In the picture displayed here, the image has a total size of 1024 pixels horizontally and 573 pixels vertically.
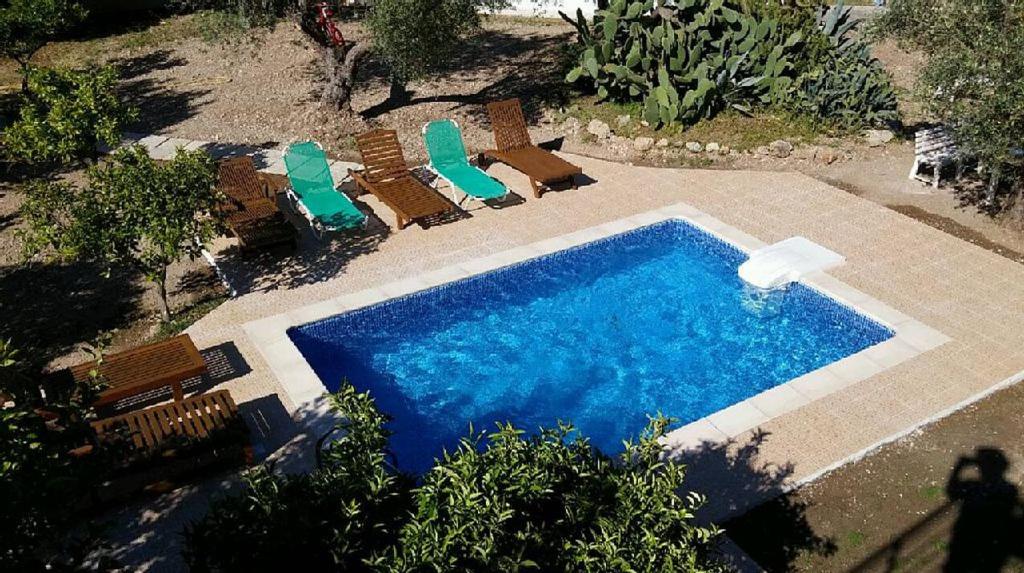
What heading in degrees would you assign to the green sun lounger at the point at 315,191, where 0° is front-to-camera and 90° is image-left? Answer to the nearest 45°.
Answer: approximately 315°

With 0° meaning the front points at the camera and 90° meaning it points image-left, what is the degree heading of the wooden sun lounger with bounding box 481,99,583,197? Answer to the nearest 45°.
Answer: approximately 315°

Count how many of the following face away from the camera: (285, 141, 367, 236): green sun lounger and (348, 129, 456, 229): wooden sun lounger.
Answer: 0

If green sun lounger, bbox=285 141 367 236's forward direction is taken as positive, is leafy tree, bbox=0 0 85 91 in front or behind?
behind

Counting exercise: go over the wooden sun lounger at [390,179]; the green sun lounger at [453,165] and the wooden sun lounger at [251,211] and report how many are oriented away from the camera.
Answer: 0

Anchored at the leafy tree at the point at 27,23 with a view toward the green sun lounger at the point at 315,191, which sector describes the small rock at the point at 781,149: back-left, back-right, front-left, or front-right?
front-left

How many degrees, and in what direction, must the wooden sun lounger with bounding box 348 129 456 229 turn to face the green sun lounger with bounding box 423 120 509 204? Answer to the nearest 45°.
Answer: approximately 45° to its left

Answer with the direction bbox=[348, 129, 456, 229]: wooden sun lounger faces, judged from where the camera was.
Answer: facing the viewer and to the right of the viewer

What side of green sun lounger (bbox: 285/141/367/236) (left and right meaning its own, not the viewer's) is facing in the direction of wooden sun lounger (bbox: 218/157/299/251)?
right

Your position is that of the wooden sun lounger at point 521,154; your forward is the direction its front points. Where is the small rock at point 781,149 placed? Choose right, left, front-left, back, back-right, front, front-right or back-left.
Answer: front-left

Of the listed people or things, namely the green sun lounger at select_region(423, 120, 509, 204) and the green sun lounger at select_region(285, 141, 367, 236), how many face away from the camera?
0

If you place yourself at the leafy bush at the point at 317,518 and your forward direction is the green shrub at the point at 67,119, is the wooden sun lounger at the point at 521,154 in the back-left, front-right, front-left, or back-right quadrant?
front-right

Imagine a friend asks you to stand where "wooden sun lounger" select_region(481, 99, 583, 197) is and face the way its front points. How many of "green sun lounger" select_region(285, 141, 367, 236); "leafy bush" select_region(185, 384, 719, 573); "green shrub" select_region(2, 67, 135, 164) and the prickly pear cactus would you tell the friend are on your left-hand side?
1

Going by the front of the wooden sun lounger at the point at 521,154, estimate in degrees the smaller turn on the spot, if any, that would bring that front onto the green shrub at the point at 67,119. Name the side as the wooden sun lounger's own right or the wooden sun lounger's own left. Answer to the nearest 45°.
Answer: approximately 135° to the wooden sun lounger's own right

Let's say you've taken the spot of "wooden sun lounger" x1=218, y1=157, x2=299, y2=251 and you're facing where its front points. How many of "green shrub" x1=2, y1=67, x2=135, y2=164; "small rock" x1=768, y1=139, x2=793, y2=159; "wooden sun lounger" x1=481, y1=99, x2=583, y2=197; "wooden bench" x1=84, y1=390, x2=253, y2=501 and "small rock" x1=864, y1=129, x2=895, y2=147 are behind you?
1
